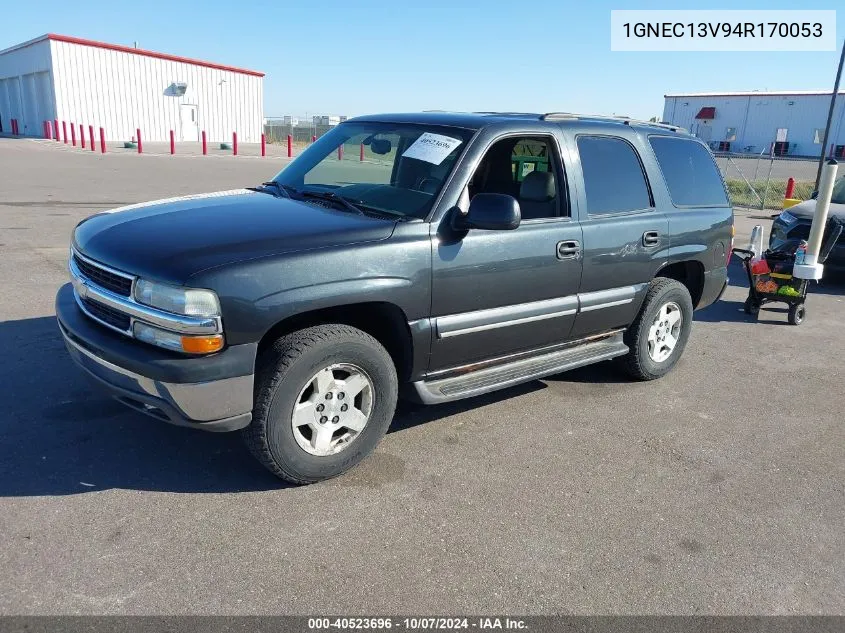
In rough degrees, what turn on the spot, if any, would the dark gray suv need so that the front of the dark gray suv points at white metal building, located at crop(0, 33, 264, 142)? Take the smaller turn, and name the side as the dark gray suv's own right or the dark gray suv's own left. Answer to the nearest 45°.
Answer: approximately 135° to the dark gray suv's own right

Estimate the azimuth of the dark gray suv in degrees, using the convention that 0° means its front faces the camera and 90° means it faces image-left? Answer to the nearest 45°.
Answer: approximately 45°

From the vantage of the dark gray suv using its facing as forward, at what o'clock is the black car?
The black car is roughly at 6 o'clock from the dark gray suv.
